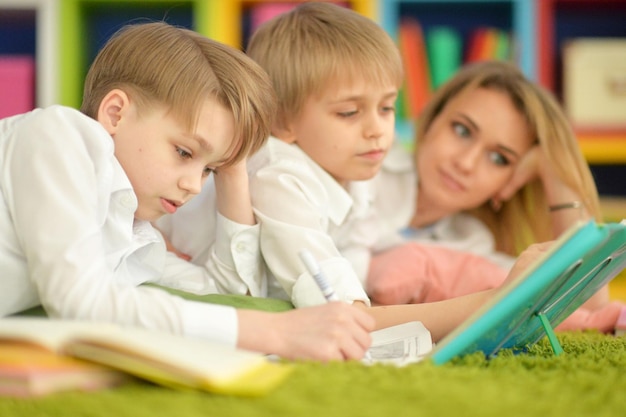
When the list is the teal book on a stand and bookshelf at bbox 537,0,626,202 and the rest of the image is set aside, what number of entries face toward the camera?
1

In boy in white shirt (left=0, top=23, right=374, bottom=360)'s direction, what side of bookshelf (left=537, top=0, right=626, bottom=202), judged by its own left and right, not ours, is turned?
front

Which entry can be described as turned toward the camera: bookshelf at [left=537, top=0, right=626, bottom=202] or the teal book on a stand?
the bookshelf

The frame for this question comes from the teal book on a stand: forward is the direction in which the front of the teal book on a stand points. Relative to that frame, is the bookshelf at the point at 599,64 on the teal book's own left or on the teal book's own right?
on the teal book's own right

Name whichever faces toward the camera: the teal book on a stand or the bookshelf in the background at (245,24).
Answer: the bookshelf

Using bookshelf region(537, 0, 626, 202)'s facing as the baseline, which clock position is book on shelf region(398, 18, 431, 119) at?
The book on shelf is roughly at 2 o'clock from the bookshelf.

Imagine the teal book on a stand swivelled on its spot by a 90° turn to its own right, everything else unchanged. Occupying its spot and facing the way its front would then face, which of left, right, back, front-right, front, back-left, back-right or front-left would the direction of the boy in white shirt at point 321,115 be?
left

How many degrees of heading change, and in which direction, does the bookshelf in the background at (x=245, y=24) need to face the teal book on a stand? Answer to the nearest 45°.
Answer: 0° — it already faces it

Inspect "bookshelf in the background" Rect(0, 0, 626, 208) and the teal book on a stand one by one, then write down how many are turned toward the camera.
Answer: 1

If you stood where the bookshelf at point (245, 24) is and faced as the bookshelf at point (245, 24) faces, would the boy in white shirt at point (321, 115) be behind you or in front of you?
in front

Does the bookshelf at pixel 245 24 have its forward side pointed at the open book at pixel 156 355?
yes

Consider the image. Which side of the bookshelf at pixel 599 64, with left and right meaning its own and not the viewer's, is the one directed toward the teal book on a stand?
front

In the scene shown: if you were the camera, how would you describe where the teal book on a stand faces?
facing away from the viewer and to the left of the viewer

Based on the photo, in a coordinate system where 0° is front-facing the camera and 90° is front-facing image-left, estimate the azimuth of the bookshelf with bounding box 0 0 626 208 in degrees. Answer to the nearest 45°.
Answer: approximately 0°

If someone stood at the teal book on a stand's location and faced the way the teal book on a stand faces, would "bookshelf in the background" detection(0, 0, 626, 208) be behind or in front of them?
in front
